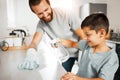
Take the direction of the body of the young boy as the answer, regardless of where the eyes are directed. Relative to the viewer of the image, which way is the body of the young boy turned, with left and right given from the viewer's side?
facing the viewer and to the left of the viewer
